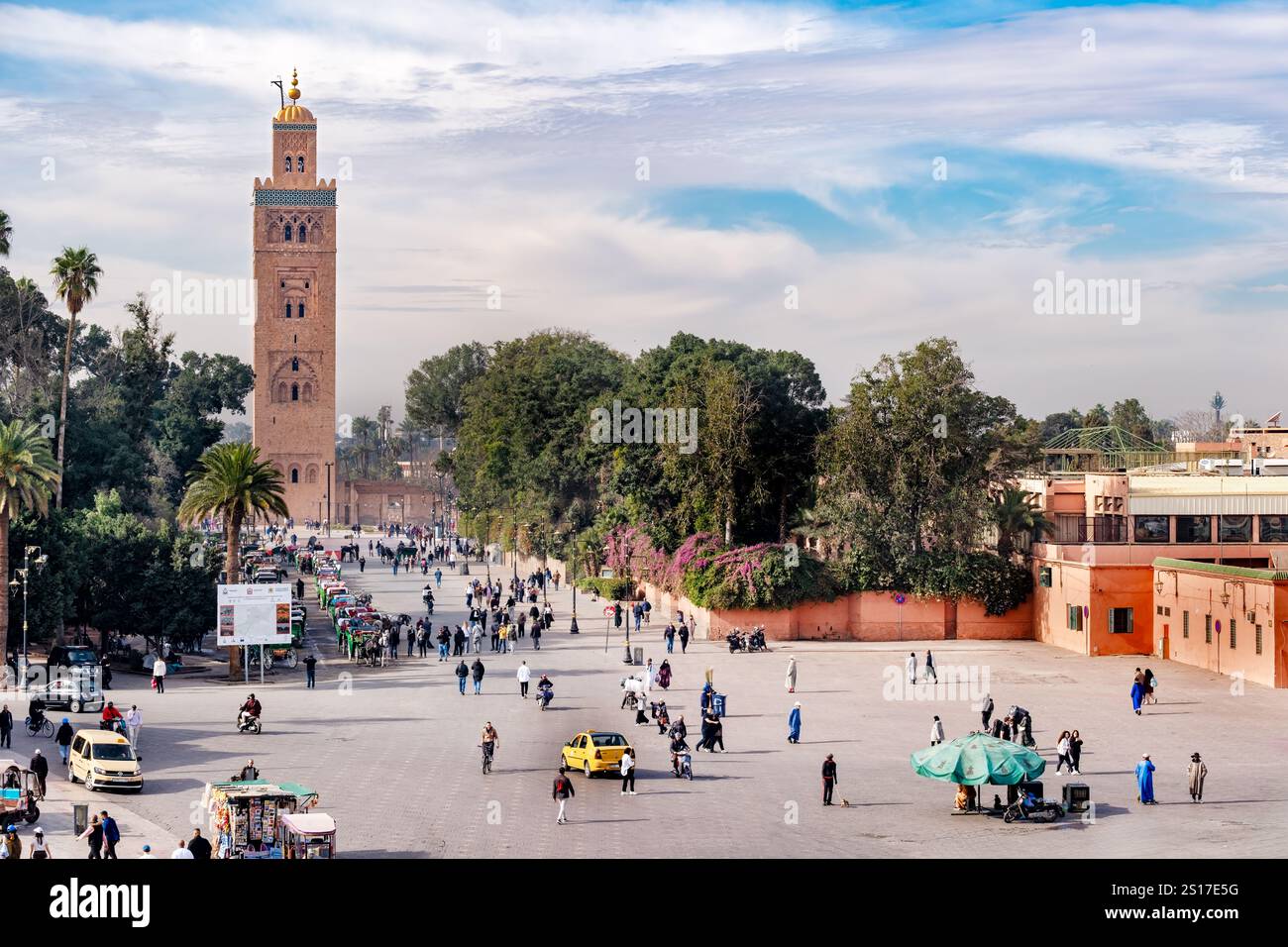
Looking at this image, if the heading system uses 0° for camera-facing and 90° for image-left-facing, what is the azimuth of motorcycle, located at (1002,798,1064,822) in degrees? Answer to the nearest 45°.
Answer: approximately 90°

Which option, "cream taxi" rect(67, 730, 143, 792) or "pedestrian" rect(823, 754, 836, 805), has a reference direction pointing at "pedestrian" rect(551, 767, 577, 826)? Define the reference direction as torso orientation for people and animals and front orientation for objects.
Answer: the cream taxi

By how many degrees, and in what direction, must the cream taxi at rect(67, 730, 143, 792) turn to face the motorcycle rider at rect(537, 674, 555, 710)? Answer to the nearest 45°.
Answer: approximately 90° to its left

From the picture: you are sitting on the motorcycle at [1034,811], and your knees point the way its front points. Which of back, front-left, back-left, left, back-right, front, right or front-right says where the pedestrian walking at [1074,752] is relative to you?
right

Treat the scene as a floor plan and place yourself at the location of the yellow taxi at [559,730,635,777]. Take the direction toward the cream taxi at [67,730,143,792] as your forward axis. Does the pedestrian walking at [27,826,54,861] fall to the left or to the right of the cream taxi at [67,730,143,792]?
left

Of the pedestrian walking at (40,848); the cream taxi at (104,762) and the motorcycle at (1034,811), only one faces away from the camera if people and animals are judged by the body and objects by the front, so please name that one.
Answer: the pedestrian walking

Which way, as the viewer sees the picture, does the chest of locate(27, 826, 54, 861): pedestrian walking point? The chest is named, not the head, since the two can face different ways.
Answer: away from the camera

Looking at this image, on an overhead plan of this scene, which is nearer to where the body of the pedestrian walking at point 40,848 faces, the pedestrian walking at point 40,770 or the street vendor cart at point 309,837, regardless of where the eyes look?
the pedestrian walking

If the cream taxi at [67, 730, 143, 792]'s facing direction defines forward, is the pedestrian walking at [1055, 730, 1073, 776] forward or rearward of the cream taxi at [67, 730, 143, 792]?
forward

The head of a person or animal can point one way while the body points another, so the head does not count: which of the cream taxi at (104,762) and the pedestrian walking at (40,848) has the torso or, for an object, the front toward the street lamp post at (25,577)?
the pedestrian walking

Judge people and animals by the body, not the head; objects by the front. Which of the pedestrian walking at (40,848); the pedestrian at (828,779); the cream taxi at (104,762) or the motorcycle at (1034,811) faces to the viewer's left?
the motorcycle
